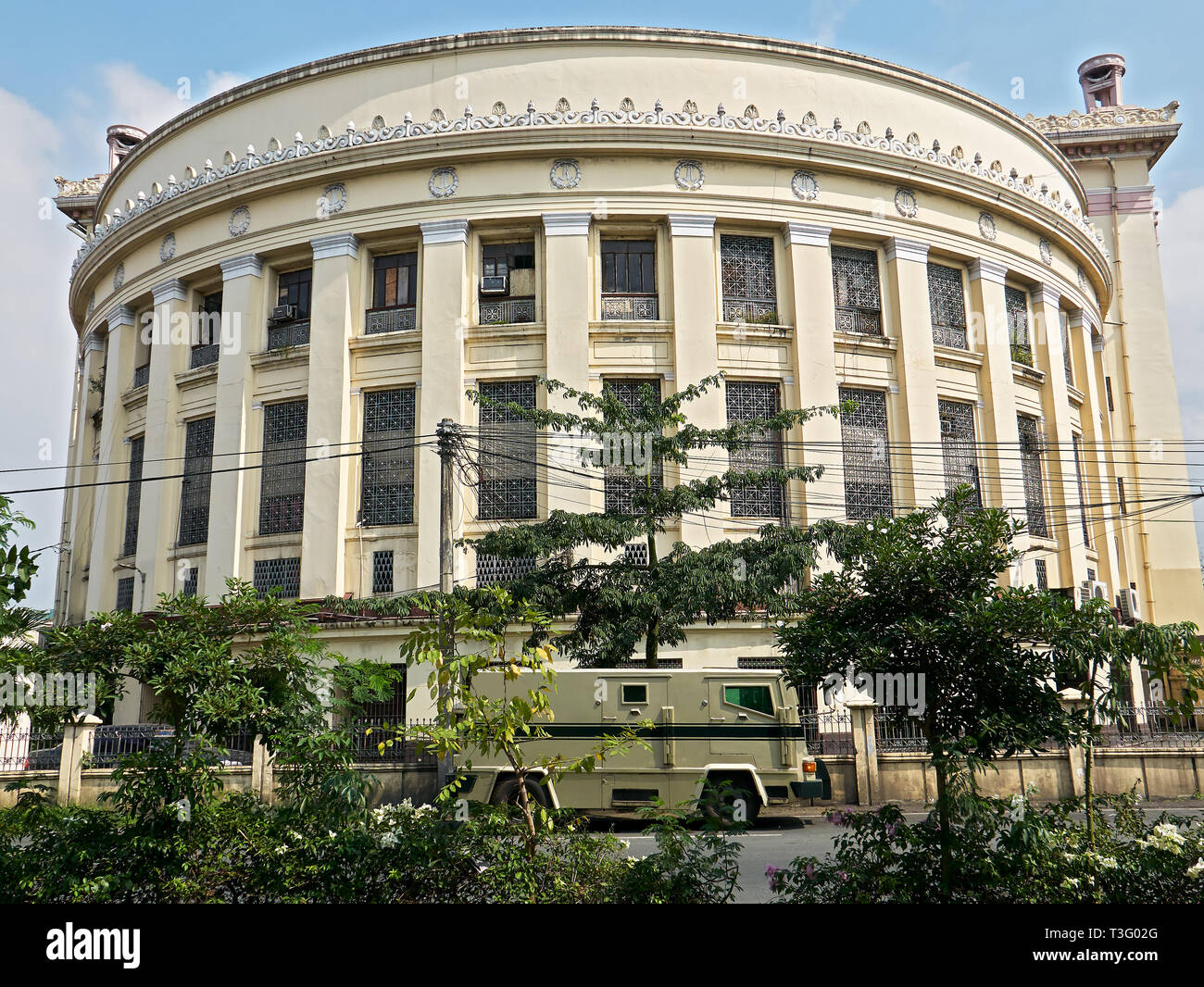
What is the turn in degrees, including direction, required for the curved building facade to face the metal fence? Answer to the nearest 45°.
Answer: approximately 45° to its right

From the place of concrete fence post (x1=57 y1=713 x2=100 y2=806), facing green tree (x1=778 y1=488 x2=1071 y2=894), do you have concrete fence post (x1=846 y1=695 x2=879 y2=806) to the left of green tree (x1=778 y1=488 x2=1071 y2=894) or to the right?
left

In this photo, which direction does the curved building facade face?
toward the camera

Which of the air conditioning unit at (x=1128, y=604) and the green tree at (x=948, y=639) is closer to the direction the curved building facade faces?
the green tree

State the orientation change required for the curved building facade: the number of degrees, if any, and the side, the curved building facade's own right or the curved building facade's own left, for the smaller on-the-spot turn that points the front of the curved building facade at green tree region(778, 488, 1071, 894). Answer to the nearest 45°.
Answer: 0° — it already faces it

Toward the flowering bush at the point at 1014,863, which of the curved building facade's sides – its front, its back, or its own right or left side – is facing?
front

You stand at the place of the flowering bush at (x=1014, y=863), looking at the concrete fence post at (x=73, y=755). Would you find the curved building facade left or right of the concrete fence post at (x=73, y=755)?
right
